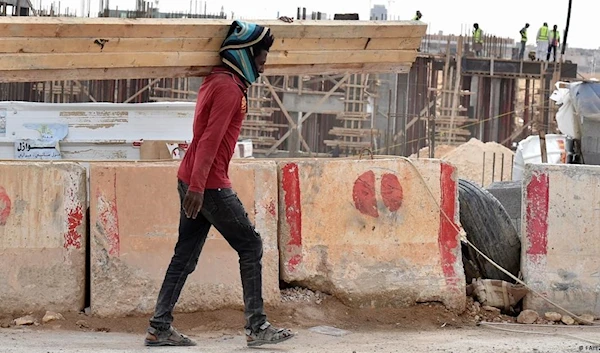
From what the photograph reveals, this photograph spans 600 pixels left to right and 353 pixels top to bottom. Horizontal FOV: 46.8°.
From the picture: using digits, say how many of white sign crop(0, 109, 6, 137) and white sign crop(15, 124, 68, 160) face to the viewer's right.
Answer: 0

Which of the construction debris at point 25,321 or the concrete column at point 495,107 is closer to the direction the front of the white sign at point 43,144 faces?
the construction debris

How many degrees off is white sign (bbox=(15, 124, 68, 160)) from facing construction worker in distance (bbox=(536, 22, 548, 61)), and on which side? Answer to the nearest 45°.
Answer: approximately 135° to its left

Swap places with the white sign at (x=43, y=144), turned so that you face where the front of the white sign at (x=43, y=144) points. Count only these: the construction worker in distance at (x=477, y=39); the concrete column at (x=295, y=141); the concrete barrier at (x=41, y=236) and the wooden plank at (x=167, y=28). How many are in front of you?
2

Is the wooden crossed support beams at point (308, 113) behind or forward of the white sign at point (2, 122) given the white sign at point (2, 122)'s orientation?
behind
